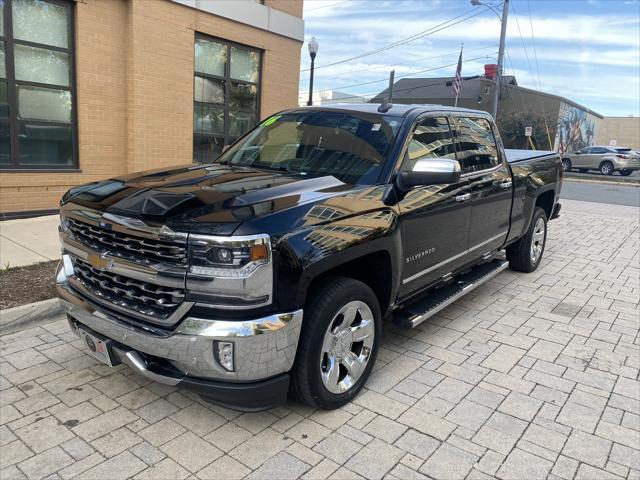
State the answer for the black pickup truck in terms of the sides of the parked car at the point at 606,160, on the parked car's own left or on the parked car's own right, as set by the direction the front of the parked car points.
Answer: on the parked car's own left

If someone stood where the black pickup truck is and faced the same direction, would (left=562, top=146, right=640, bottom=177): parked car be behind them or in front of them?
behind

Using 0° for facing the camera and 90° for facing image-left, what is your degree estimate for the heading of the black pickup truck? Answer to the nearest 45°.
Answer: approximately 45°

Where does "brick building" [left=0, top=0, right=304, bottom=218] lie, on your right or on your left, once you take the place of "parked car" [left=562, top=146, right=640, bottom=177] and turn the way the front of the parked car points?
on your left

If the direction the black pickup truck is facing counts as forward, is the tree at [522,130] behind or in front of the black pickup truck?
behind

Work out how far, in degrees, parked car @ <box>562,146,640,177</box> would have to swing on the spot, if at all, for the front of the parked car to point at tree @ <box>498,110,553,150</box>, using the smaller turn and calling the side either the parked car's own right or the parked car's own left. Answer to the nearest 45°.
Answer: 0° — it already faces it

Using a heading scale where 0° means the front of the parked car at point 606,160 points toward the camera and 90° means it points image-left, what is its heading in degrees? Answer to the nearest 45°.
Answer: approximately 135°

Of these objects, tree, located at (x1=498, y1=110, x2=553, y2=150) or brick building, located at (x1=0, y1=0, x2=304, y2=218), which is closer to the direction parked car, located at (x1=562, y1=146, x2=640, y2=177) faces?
the tree
